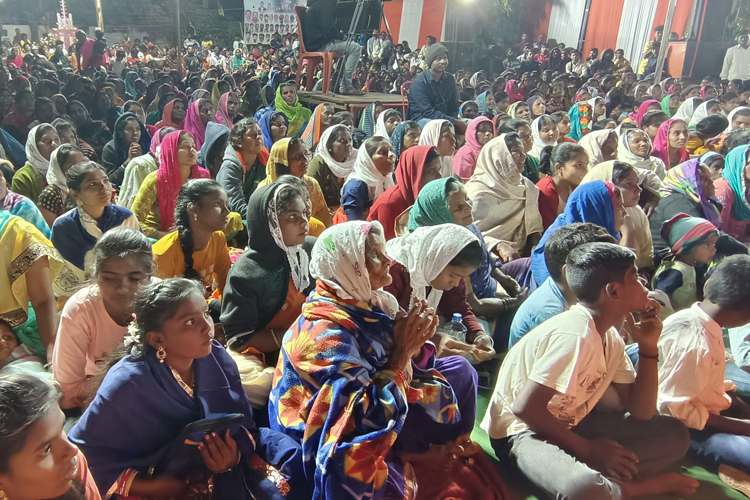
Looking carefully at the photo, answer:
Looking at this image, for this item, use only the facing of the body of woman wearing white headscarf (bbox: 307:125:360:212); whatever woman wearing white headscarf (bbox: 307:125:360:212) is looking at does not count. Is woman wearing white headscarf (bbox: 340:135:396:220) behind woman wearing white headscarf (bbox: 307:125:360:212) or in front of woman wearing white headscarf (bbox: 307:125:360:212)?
in front

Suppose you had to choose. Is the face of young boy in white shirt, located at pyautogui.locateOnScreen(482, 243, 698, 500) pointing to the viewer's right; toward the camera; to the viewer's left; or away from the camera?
to the viewer's right

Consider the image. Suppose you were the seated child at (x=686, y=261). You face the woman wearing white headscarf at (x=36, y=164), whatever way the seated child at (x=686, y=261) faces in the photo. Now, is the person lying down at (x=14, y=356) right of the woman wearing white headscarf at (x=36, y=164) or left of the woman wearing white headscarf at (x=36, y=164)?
left

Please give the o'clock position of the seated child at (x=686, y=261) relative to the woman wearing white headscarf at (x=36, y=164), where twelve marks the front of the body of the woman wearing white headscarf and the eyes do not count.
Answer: The seated child is roughly at 12 o'clock from the woman wearing white headscarf.
